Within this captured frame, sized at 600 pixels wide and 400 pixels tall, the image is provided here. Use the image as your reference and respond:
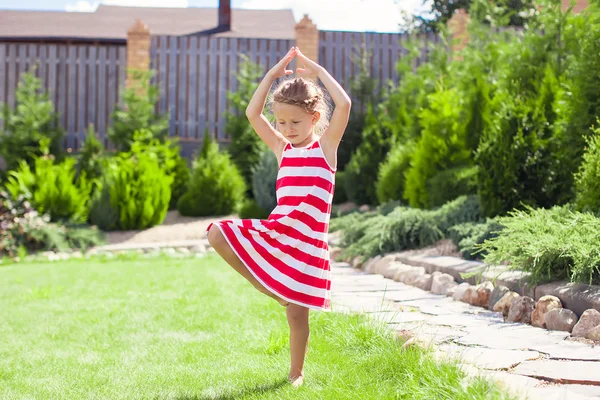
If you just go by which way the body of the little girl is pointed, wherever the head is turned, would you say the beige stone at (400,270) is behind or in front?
behind

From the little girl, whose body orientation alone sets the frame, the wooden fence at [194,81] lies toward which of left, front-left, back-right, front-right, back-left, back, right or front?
back-right

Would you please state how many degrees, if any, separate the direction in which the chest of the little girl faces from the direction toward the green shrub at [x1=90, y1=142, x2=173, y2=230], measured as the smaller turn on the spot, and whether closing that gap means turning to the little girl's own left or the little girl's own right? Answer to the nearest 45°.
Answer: approximately 135° to the little girl's own right

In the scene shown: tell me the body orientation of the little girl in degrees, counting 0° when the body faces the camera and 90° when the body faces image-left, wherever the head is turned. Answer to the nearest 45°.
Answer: approximately 45°

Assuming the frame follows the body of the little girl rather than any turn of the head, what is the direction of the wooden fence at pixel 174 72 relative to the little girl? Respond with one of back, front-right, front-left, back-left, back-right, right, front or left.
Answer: back-right

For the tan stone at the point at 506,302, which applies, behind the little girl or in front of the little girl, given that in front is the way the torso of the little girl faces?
behind

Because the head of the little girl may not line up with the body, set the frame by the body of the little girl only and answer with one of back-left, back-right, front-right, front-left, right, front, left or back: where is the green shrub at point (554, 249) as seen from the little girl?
back

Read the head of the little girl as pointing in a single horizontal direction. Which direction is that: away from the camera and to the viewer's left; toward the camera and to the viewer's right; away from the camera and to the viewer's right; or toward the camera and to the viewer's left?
toward the camera and to the viewer's left

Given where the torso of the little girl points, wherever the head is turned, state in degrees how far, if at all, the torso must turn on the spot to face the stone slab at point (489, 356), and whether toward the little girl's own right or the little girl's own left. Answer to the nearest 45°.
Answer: approximately 135° to the little girl's own left
